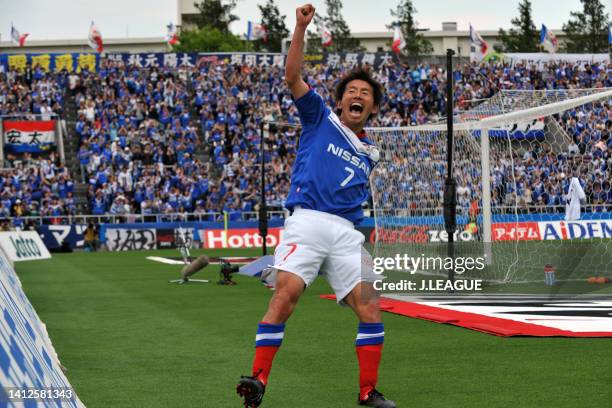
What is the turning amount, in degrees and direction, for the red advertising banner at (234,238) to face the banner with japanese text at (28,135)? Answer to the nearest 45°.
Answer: approximately 135° to its right

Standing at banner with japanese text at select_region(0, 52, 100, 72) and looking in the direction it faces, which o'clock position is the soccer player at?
The soccer player is roughly at 12 o'clock from the banner with japanese text.

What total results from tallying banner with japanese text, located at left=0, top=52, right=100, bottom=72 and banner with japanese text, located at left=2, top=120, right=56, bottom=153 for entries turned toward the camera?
2

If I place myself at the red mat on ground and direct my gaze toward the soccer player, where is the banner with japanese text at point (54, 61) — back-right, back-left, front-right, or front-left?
back-right

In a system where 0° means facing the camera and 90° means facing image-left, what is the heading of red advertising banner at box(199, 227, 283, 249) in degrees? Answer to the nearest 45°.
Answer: approximately 0°

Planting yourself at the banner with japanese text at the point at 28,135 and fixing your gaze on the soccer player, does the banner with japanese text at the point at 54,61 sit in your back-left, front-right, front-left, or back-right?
back-left

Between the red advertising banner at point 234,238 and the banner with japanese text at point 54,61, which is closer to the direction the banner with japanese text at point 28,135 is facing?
the red advertising banner

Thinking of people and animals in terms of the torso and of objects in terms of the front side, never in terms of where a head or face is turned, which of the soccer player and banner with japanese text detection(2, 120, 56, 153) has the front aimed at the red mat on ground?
the banner with japanese text

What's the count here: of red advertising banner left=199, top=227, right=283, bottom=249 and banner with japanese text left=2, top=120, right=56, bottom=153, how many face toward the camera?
2

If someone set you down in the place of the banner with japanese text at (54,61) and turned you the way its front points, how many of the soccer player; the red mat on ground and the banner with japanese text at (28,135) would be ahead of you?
3
